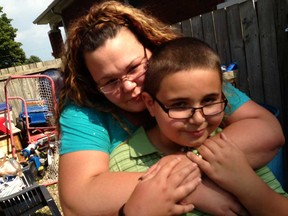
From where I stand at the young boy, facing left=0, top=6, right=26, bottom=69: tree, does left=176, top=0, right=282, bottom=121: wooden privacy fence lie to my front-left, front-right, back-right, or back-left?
front-right

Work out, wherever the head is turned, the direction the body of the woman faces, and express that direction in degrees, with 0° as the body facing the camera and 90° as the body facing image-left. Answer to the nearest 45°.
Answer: approximately 0°

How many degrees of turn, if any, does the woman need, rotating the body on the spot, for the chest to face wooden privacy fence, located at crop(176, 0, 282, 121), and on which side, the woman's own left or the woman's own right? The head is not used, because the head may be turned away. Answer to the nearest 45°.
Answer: approximately 135° to the woman's own left

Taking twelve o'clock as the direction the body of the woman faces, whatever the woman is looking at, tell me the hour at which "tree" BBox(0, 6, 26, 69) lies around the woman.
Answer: The tree is roughly at 5 o'clock from the woman.
